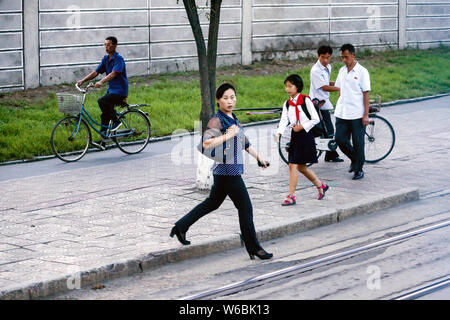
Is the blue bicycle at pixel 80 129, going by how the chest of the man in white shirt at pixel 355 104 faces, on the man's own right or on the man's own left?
on the man's own right

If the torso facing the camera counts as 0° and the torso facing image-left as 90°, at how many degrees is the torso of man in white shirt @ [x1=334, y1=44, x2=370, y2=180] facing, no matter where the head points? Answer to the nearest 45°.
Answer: approximately 45°

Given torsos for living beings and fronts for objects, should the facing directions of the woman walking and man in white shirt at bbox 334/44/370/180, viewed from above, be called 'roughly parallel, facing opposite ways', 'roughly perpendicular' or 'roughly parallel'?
roughly perpendicular

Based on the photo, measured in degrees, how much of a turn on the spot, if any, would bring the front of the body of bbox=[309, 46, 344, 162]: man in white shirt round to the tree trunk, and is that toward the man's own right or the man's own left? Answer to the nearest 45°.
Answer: approximately 90° to the man's own right

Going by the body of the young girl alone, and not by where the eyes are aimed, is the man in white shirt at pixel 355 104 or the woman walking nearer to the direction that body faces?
the woman walking
